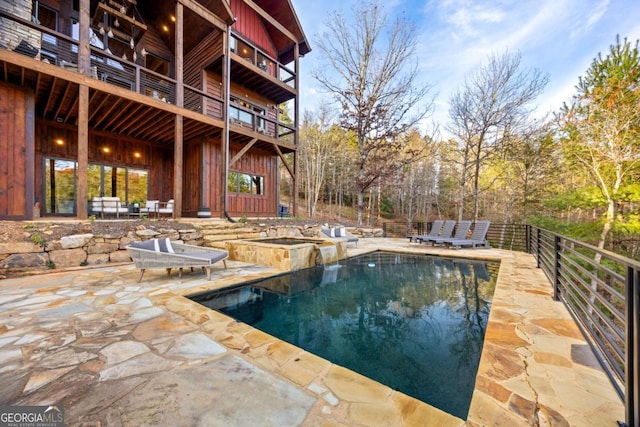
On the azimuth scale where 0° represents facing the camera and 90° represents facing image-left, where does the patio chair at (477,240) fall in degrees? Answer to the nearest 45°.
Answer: approximately 45°

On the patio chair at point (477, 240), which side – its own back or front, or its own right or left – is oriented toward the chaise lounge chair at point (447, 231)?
right

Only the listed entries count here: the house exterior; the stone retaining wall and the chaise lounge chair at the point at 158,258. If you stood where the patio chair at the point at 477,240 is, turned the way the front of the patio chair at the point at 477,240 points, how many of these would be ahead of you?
3

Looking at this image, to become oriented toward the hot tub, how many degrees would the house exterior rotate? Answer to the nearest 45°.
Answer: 0° — it already faces it

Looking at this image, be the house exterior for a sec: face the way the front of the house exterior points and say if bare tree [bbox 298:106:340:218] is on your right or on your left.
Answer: on your left

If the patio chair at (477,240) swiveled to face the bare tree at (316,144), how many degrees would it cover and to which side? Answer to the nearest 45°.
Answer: approximately 90° to its right

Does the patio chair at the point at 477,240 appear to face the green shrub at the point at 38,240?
yes
